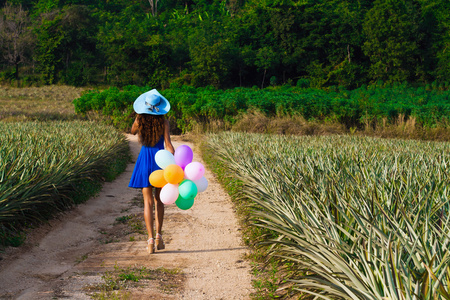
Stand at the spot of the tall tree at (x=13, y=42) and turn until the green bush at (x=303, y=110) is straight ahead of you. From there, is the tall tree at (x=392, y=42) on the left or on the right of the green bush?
left

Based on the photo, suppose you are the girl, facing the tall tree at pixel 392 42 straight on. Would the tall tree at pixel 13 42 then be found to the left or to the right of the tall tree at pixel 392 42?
left

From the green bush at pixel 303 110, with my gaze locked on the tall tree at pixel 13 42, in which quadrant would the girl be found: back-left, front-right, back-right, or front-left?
back-left

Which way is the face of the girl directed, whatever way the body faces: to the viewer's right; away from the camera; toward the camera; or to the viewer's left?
away from the camera

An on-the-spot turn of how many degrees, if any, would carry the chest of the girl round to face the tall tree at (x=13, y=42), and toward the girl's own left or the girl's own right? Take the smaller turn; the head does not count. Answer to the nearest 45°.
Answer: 0° — they already face it

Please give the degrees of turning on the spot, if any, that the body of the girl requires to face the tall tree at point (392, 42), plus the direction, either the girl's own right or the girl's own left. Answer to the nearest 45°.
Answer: approximately 45° to the girl's own right

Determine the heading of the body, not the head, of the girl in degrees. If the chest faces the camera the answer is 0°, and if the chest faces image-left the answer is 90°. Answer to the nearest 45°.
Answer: approximately 180°

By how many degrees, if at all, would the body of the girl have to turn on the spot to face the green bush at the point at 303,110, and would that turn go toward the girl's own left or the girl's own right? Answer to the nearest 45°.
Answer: approximately 45° to the girl's own right

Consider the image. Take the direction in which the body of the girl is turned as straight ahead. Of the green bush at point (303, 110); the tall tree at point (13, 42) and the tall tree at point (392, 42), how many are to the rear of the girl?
0
